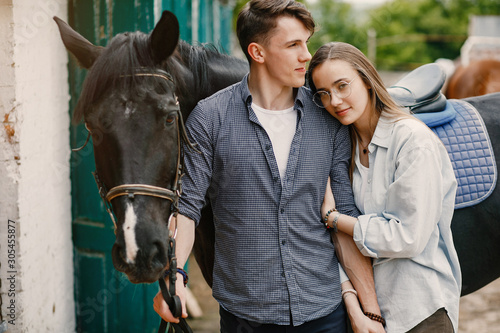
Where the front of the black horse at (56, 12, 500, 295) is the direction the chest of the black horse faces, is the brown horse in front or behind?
behind

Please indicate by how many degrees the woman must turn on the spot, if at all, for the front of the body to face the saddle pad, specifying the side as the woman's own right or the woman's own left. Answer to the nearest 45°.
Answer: approximately 180°

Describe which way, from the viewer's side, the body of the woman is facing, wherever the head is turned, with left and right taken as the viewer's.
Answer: facing the viewer and to the left of the viewer

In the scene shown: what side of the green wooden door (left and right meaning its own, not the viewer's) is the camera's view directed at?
front

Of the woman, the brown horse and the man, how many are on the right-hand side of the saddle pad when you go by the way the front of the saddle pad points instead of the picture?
1

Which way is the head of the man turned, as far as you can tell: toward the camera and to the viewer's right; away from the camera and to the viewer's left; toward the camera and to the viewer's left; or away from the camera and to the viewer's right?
toward the camera and to the viewer's right

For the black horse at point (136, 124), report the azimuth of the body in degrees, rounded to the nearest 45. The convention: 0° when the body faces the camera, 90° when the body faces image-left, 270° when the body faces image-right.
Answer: approximately 45°

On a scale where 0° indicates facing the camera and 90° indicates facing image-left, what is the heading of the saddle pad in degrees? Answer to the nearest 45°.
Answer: approximately 90°
